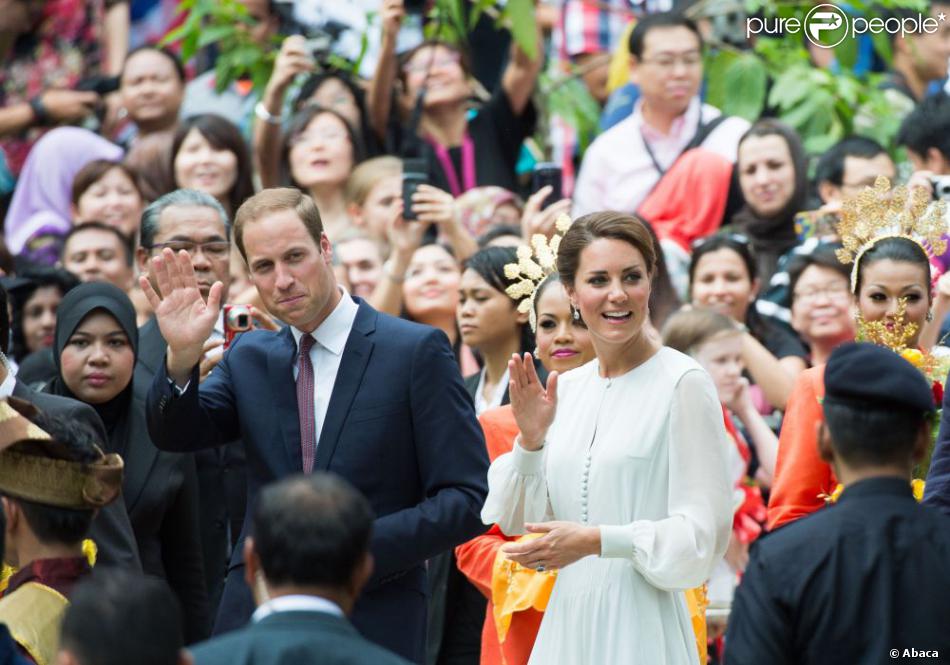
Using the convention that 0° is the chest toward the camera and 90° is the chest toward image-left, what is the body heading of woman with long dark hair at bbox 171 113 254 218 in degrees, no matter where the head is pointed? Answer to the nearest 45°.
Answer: approximately 0°

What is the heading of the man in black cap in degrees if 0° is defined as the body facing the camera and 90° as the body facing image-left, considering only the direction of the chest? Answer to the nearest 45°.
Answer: approximately 180°
